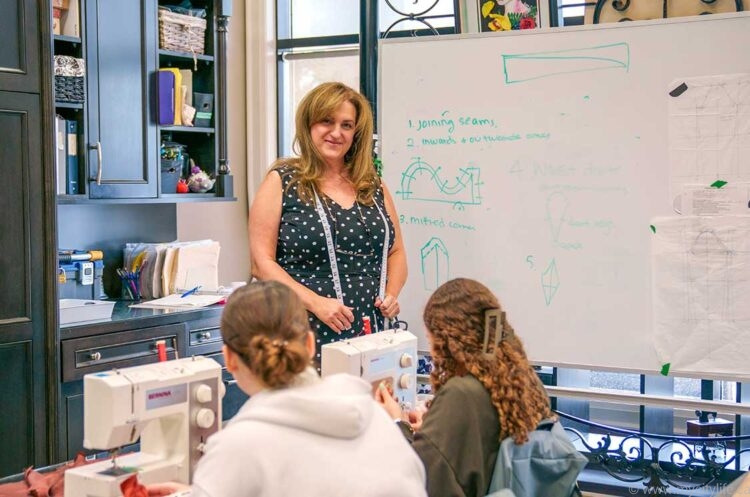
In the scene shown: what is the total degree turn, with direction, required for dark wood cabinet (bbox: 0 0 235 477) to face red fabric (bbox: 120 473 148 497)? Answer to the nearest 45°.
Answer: approximately 45° to its right

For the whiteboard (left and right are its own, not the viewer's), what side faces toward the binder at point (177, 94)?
right

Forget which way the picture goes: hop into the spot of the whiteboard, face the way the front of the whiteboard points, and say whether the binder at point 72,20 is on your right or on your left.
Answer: on your right

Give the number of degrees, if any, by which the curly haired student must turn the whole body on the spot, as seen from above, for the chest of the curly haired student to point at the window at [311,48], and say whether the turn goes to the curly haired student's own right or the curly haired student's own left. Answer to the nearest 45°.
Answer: approximately 45° to the curly haired student's own right

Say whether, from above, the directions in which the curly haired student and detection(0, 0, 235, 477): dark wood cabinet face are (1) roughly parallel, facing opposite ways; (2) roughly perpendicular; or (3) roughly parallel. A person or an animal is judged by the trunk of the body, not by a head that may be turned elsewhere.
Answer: roughly parallel, facing opposite ways

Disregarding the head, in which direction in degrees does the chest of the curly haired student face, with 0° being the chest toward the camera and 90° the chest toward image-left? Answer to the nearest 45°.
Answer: approximately 135°

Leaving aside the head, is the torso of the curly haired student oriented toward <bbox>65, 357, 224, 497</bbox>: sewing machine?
no

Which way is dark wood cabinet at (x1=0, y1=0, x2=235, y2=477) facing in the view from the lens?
facing the viewer and to the right of the viewer

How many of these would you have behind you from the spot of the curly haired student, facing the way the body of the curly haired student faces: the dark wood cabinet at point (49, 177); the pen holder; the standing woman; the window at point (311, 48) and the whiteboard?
0

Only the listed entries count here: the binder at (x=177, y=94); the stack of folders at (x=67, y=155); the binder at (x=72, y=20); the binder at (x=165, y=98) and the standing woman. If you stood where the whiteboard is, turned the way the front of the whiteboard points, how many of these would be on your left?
0

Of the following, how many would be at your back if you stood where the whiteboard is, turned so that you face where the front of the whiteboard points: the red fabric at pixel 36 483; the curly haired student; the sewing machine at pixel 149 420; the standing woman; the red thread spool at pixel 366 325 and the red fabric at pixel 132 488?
0

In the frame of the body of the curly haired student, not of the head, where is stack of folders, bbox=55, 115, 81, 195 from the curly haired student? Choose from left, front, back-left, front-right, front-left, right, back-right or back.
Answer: front

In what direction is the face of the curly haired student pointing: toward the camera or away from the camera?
away from the camera

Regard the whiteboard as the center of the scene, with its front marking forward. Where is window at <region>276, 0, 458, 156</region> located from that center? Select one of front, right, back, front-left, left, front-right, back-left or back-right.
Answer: back-right

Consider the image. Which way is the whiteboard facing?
toward the camera

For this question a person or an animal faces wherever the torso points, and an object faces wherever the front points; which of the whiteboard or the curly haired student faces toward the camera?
the whiteboard

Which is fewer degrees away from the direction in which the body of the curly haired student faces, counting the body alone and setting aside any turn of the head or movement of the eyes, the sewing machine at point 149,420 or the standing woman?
the standing woman

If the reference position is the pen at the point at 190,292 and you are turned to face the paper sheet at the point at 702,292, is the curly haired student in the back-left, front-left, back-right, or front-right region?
front-right
